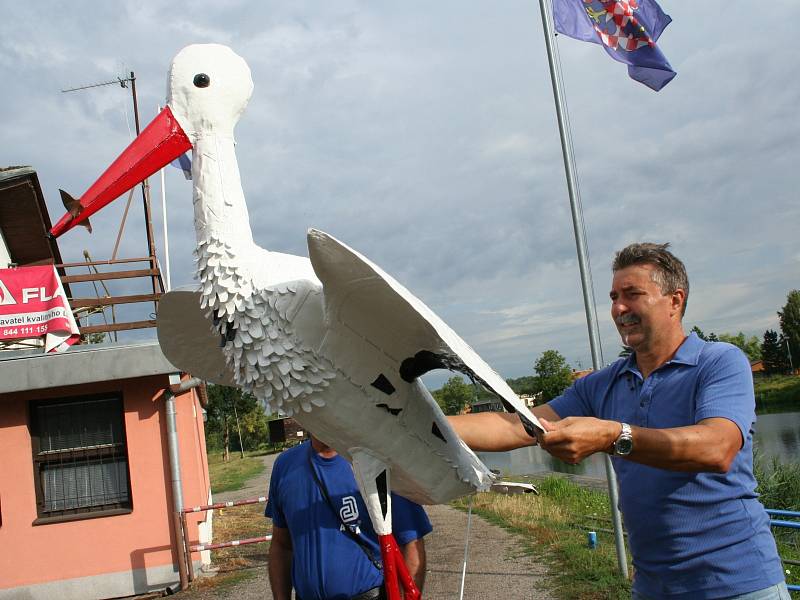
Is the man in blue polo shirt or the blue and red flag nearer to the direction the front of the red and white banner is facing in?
the man in blue polo shirt

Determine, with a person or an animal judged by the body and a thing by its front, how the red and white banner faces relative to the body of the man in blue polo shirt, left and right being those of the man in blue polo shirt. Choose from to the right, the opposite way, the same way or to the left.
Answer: to the left

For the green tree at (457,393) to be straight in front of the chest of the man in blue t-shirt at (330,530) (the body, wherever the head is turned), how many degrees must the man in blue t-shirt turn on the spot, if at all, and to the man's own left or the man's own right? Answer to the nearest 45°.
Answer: approximately 180°

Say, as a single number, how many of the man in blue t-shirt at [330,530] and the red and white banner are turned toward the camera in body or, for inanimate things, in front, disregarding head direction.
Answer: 2

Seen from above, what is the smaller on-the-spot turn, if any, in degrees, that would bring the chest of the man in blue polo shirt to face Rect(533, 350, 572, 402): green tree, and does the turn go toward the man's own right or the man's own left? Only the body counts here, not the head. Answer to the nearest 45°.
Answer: approximately 135° to the man's own right

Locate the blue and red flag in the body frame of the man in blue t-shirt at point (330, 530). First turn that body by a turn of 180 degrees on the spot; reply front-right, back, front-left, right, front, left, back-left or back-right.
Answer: front-right

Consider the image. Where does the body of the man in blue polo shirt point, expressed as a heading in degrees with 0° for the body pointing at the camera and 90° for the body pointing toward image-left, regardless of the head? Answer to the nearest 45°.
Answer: approximately 45°
